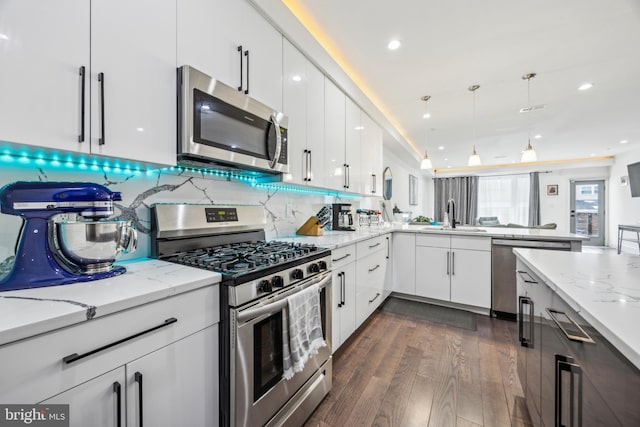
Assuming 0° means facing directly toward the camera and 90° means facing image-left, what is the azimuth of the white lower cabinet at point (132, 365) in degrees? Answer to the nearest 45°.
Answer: approximately 315°

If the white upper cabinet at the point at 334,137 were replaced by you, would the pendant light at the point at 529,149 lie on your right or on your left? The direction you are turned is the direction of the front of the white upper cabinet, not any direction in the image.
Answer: on your left

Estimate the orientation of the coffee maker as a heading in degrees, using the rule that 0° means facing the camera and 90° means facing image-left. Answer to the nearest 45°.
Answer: approximately 315°

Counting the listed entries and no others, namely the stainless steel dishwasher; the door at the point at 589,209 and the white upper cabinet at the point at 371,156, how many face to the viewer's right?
1

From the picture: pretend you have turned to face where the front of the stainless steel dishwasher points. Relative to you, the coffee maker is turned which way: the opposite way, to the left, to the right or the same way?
to the left

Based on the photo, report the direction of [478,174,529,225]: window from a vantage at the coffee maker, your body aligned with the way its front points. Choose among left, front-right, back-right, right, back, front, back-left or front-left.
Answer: left

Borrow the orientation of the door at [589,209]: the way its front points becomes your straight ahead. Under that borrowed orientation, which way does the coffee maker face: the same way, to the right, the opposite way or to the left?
to the left

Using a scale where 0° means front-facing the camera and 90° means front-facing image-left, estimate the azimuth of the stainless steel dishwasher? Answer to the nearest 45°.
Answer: approximately 0°

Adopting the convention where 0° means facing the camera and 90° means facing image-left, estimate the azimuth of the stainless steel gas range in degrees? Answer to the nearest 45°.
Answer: approximately 315°

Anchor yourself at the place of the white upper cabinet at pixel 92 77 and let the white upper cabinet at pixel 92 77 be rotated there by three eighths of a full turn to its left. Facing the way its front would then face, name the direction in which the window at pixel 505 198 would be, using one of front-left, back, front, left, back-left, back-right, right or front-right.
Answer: right

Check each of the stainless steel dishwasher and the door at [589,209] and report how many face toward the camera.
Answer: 2

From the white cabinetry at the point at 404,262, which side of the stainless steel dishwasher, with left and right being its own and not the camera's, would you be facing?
right

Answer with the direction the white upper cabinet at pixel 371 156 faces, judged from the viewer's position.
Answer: facing to the right of the viewer
